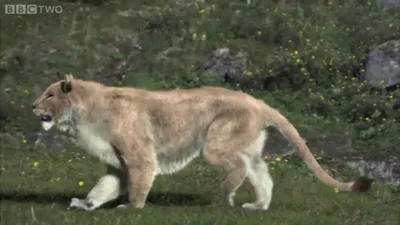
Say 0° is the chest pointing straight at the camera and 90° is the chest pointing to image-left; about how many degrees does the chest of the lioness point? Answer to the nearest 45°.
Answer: approximately 90°

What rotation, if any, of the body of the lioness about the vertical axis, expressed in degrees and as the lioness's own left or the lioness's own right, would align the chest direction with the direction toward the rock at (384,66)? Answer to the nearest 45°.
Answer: approximately 135° to the lioness's own right

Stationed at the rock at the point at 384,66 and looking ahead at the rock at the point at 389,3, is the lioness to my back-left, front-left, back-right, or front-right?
back-left

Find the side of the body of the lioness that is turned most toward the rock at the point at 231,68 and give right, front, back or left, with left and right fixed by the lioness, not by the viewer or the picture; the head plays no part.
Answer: right

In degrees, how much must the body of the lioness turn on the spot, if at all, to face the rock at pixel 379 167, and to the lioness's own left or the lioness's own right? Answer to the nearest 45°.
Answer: approximately 135° to the lioness's own right
